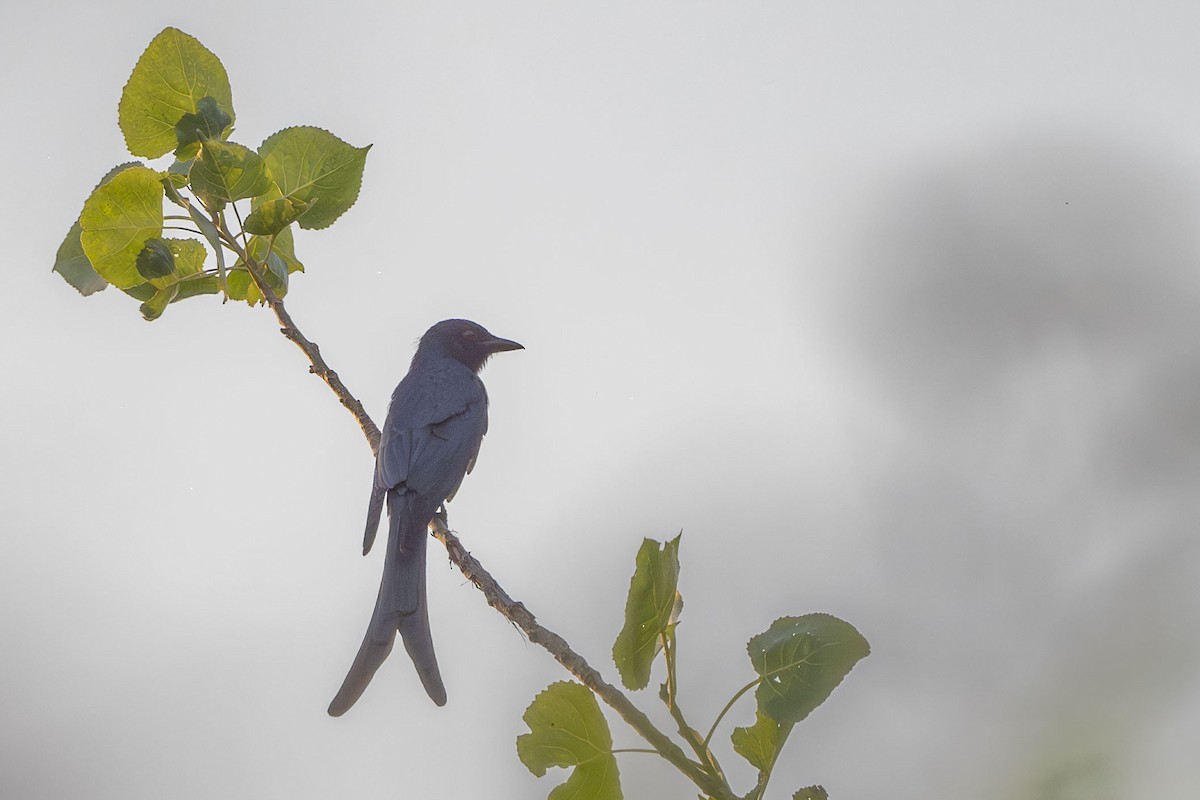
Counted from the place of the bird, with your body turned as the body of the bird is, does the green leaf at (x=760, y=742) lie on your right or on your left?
on your right

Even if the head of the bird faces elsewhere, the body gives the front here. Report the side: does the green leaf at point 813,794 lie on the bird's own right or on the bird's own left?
on the bird's own right

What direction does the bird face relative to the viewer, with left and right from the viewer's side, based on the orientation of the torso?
facing away from the viewer and to the right of the viewer

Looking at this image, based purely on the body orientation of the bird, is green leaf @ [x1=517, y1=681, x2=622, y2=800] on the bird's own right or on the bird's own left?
on the bird's own right
